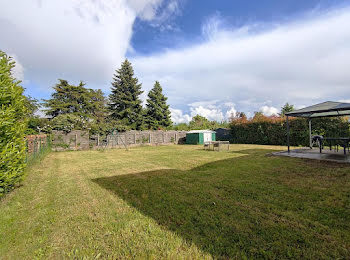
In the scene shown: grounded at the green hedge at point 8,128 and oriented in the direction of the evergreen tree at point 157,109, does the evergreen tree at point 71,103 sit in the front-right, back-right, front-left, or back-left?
front-left

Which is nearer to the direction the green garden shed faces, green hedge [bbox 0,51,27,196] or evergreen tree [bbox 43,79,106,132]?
the green hedge

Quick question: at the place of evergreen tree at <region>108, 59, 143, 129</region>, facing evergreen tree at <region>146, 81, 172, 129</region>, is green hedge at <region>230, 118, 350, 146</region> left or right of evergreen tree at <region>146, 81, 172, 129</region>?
right

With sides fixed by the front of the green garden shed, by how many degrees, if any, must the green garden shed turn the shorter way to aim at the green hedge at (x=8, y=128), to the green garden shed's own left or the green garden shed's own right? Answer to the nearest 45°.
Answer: approximately 45° to the green garden shed's own right

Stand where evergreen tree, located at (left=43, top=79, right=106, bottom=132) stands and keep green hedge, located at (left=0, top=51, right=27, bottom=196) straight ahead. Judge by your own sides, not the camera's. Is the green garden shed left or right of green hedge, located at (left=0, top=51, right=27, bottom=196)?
left

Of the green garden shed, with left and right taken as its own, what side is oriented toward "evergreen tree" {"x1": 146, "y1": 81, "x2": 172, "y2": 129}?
back

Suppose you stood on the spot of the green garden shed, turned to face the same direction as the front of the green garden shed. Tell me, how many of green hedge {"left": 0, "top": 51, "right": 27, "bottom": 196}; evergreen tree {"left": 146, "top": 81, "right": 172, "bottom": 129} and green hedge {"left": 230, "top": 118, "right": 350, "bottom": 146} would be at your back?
1

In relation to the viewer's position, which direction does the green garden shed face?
facing the viewer and to the right of the viewer
